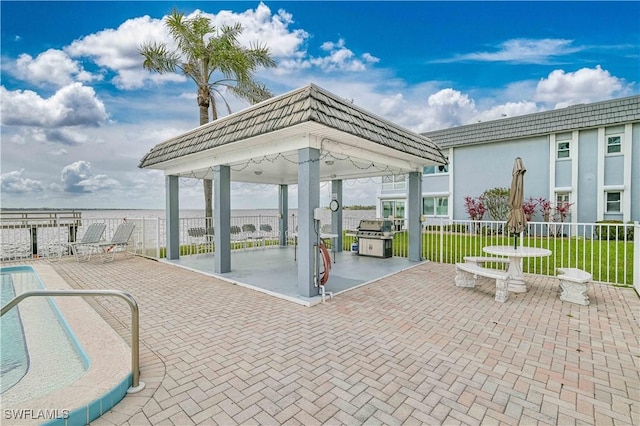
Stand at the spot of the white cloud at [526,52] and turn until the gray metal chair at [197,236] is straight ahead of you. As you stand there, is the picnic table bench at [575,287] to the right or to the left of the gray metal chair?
left

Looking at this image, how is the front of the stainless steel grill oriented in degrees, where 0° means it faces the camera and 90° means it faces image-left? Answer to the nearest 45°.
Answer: approximately 45°
